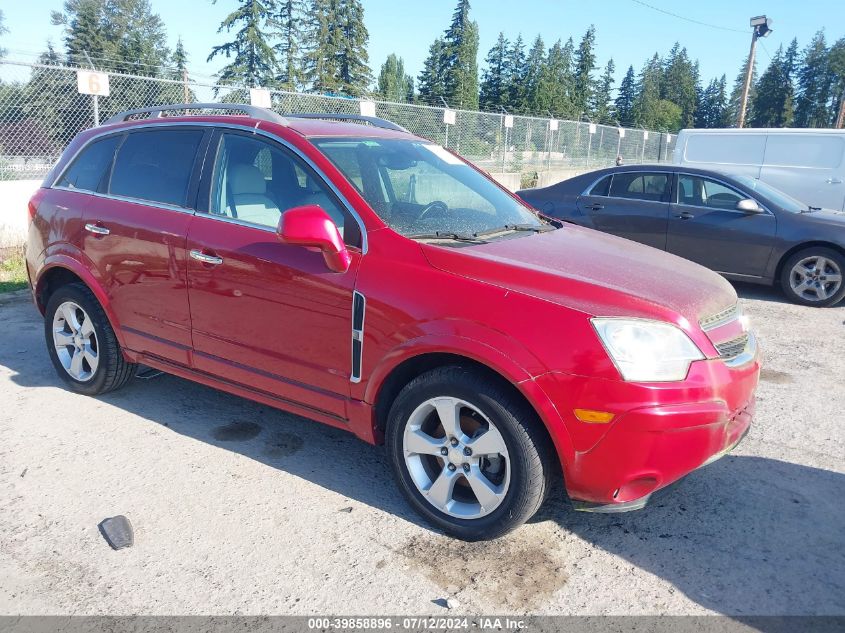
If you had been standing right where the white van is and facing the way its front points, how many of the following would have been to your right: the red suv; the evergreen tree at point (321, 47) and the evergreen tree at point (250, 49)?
1

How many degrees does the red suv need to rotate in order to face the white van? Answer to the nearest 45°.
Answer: approximately 90° to its left

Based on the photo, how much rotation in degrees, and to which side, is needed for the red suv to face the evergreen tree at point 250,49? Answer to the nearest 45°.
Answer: approximately 135° to its left

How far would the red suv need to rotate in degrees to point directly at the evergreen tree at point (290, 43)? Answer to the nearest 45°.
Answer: approximately 135° to its left

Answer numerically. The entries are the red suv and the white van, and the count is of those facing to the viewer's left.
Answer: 0

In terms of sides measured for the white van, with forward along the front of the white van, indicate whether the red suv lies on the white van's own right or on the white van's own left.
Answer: on the white van's own right

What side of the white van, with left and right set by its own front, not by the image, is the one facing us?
right

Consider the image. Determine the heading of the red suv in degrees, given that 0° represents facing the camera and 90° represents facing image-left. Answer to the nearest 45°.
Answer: approximately 315°

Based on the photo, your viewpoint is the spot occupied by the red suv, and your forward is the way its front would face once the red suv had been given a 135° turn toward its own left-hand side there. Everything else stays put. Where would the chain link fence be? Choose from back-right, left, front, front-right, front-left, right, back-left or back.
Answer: front

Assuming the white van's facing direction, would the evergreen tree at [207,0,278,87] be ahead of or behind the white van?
behind
